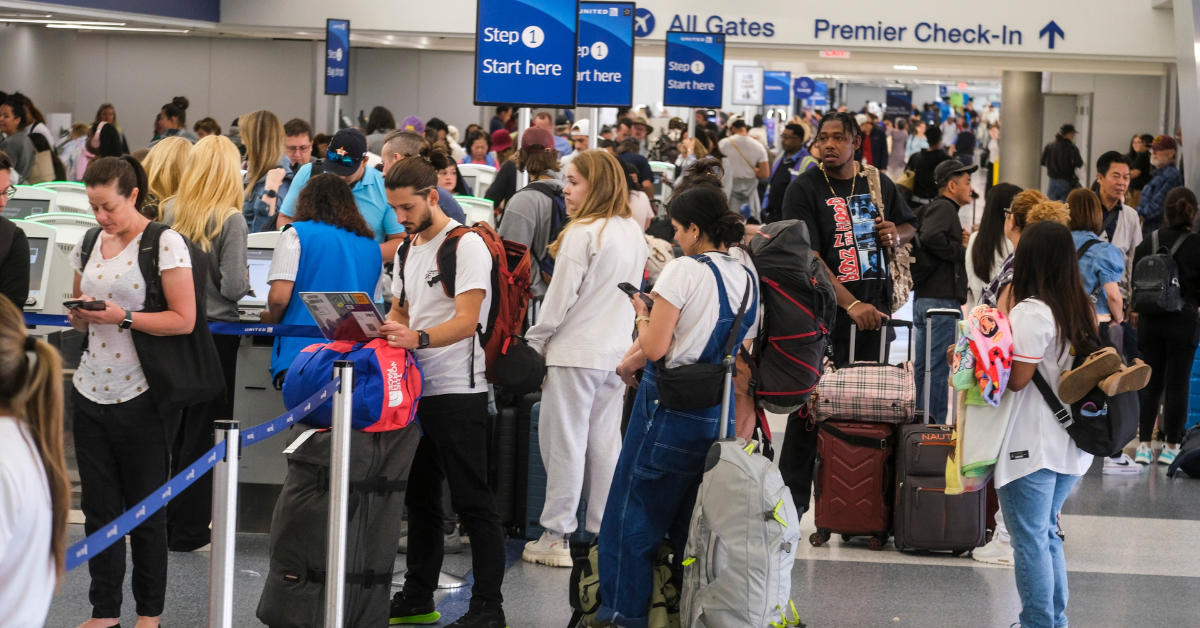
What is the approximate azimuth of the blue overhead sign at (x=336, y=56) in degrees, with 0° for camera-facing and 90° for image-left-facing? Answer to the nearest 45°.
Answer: approximately 315°

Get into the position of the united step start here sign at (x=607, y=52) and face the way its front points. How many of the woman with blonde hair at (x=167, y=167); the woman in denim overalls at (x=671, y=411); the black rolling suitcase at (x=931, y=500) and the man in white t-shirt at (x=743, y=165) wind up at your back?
1

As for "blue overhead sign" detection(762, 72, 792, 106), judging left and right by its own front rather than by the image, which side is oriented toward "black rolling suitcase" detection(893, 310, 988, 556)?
front

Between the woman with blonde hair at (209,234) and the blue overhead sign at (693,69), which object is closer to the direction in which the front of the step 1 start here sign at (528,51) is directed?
the woman with blonde hair

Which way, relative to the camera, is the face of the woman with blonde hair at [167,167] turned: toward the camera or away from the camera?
away from the camera

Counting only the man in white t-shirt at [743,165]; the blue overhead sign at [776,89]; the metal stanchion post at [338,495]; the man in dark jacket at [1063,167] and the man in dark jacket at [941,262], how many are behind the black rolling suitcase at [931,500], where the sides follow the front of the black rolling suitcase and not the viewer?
4

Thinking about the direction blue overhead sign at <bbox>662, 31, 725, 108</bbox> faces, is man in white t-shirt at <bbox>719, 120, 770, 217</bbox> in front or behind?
behind

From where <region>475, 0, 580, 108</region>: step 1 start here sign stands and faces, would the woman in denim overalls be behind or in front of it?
in front

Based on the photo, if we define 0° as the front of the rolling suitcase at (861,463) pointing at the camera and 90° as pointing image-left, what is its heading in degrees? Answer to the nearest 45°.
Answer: approximately 0°

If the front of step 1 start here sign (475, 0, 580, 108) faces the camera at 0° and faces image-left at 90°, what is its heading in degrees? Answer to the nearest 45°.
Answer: approximately 0°
